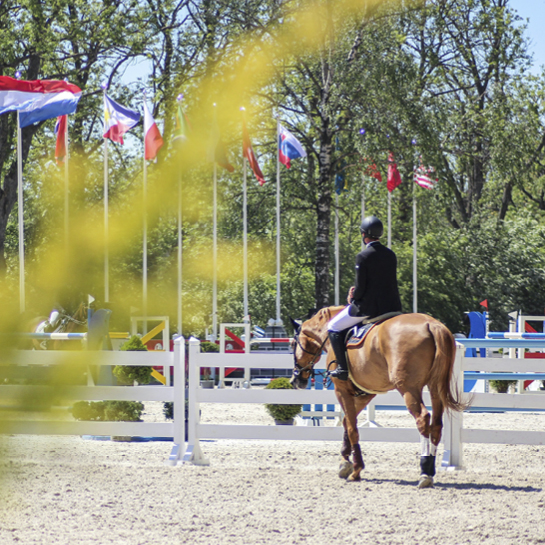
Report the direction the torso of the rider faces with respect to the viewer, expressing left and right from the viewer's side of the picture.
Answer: facing away from the viewer and to the left of the viewer

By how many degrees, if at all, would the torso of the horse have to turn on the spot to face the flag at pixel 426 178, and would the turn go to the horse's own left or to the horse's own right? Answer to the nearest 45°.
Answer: approximately 45° to the horse's own right

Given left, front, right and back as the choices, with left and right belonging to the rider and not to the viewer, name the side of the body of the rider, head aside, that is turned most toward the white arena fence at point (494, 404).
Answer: right

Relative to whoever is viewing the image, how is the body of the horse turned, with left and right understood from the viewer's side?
facing away from the viewer and to the left of the viewer

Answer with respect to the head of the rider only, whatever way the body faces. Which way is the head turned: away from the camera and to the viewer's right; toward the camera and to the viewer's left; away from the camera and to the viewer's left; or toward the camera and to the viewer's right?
away from the camera and to the viewer's left
